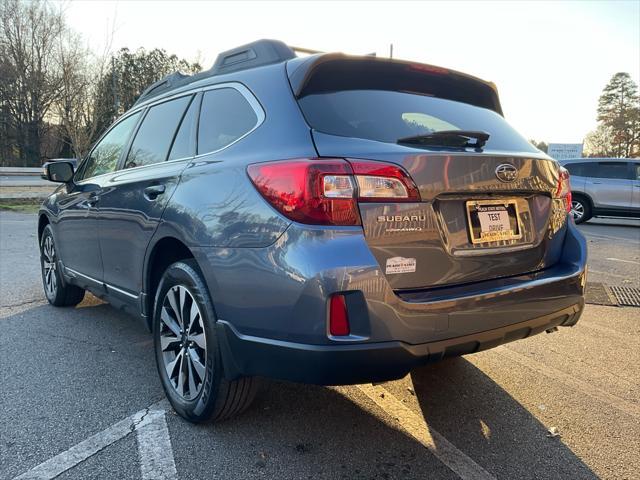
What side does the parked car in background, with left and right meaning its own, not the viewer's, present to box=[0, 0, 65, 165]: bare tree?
back

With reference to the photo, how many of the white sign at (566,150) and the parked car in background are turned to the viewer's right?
1

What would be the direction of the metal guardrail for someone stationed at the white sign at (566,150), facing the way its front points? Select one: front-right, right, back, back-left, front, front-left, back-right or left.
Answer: front-right

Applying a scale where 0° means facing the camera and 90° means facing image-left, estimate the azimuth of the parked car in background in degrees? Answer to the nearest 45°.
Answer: approximately 270°

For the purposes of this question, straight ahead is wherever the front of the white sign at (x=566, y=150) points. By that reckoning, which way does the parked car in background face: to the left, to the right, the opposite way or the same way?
to the left

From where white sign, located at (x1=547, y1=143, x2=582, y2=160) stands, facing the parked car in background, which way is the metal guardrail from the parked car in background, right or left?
right

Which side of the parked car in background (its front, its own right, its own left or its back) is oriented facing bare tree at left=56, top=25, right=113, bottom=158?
back

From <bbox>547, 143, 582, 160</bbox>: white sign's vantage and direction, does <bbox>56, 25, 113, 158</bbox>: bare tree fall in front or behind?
in front

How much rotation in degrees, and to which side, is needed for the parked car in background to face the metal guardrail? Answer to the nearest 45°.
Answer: approximately 180°

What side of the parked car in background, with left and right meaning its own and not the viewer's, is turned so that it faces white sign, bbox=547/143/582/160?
left

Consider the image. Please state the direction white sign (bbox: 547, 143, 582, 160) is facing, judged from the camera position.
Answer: facing the viewer

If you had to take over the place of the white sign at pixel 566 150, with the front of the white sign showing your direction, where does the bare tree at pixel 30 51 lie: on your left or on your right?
on your right

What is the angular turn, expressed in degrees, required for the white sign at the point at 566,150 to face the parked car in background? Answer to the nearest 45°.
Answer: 0° — it already faces it
